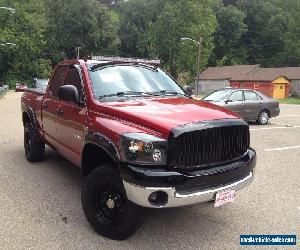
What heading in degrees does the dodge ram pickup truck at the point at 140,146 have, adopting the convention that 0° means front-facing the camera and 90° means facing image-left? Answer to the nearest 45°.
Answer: approximately 315°

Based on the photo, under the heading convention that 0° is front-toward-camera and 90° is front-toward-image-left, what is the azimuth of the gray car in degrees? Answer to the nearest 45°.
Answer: approximately 45°

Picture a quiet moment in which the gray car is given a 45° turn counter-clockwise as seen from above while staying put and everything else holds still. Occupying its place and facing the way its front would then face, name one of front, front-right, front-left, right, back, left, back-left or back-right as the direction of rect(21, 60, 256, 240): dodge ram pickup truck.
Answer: front
